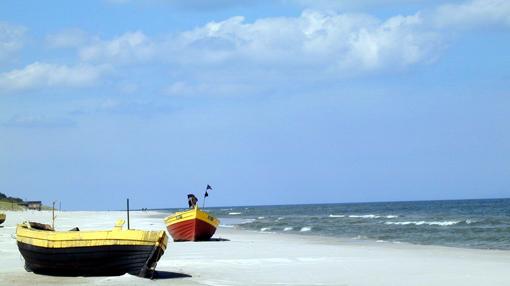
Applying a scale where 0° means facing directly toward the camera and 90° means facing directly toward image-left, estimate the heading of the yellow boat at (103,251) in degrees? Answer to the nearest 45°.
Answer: approximately 270°

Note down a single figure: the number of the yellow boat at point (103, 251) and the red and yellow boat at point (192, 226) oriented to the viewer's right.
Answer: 1

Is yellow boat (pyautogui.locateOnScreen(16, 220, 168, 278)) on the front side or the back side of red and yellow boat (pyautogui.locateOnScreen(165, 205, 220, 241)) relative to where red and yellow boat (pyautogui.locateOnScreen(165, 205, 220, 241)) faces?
on the front side

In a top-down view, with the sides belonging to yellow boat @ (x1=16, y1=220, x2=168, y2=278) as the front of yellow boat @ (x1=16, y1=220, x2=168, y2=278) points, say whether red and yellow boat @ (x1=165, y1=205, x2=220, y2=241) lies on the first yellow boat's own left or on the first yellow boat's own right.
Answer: on the first yellow boat's own left

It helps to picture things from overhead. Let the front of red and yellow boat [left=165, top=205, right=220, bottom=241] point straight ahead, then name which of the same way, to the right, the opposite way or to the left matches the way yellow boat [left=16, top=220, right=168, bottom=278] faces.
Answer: to the left

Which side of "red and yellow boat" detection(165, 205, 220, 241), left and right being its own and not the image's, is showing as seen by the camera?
front
